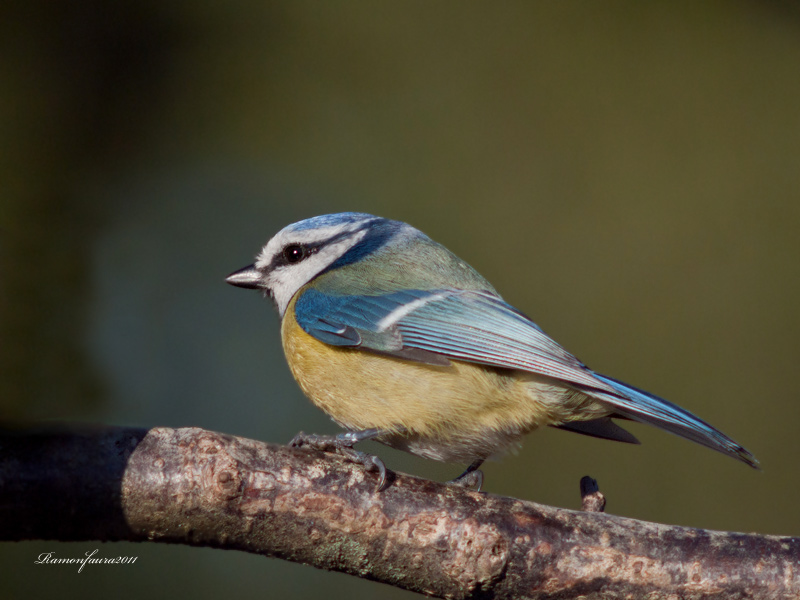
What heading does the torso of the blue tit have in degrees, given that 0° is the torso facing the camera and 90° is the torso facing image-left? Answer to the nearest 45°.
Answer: approximately 90°
